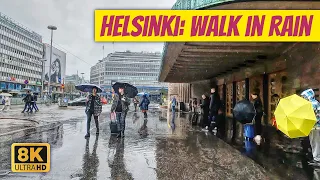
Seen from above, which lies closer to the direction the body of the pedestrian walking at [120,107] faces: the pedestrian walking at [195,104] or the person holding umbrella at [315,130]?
the person holding umbrella

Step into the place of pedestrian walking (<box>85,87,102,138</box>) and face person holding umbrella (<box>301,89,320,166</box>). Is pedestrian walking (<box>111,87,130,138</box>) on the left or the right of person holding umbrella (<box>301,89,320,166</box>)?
left

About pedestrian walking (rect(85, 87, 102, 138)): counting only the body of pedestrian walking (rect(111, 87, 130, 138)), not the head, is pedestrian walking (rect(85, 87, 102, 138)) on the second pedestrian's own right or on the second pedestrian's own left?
on the second pedestrian's own right

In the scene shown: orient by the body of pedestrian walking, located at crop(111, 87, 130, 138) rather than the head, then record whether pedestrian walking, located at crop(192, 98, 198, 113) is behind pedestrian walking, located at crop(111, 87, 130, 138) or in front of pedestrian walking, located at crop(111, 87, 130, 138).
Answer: behind

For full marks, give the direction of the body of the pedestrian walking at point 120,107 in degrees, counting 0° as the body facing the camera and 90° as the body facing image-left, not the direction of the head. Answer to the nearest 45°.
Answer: approximately 0°

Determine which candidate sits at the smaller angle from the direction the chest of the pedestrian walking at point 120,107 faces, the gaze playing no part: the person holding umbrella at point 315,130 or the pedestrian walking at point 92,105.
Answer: the person holding umbrella
